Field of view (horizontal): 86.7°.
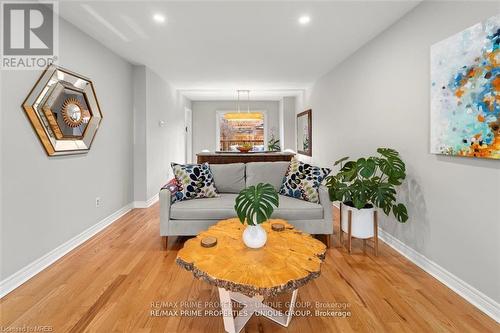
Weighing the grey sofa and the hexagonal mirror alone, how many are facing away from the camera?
0

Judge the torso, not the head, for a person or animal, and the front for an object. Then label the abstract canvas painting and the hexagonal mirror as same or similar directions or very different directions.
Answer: very different directions

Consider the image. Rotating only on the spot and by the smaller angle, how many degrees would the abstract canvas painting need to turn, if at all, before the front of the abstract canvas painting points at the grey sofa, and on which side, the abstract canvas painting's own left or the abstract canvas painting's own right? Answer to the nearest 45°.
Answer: approximately 45° to the abstract canvas painting's own right

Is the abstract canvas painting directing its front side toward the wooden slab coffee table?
yes

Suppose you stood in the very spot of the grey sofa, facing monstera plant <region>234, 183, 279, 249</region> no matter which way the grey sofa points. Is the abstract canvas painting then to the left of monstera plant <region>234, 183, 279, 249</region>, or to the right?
left

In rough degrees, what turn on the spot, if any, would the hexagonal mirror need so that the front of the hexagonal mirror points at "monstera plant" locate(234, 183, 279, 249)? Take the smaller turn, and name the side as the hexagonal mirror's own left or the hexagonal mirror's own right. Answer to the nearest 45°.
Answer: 0° — it already faces it

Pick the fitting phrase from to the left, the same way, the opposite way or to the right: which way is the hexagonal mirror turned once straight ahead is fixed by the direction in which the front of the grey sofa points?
to the left

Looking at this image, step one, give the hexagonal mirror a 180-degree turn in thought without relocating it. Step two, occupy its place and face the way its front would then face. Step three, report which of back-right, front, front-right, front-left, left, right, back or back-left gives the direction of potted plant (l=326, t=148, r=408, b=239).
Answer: back

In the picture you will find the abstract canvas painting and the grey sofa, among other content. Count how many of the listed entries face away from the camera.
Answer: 0

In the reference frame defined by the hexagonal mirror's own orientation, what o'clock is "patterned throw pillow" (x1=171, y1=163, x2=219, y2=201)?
The patterned throw pillow is roughly at 11 o'clock from the hexagonal mirror.

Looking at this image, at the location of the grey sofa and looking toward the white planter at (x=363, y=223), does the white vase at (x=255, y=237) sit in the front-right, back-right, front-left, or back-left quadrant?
front-right

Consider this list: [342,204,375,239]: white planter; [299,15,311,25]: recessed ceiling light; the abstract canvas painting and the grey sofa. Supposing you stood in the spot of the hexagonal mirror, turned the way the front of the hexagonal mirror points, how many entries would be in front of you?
4

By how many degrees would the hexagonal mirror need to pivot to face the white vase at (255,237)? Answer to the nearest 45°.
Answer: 0° — it already faces it

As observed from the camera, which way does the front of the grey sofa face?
facing the viewer

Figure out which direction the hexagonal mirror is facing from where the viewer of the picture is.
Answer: facing the viewer and to the right of the viewer

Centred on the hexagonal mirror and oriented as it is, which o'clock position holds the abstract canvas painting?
The abstract canvas painting is roughly at 12 o'clock from the hexagonal mirror.

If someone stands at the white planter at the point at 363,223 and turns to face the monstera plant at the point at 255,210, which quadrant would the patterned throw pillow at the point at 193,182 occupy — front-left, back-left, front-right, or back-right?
front-right

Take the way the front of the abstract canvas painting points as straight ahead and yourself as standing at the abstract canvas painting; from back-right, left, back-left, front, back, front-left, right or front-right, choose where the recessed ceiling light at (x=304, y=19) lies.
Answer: front-right

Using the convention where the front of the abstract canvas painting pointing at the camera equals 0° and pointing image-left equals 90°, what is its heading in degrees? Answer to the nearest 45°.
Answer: approximately 45°

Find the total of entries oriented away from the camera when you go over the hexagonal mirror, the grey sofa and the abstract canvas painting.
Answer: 0
